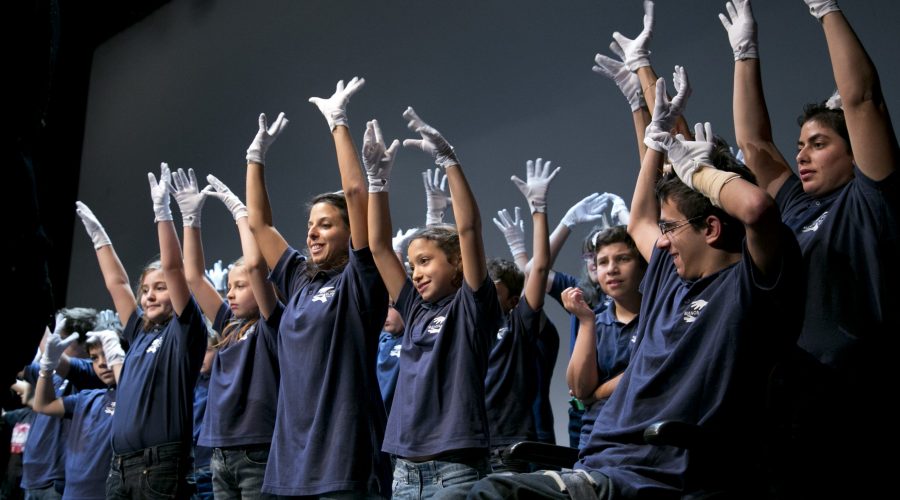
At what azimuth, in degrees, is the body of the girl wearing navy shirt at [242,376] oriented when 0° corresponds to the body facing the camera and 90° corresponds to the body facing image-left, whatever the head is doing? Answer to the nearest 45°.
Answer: approximately 45°

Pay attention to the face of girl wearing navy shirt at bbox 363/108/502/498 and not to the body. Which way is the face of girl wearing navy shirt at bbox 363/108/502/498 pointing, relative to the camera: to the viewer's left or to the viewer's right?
to the viewer's left

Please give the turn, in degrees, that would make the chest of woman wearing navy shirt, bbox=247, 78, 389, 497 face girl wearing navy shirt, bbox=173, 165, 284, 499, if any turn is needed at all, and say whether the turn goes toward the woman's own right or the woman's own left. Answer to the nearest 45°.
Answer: approximately 90° to the woman's own right

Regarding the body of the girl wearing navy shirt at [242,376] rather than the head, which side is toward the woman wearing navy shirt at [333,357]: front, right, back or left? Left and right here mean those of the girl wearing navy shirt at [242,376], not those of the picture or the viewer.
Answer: left
